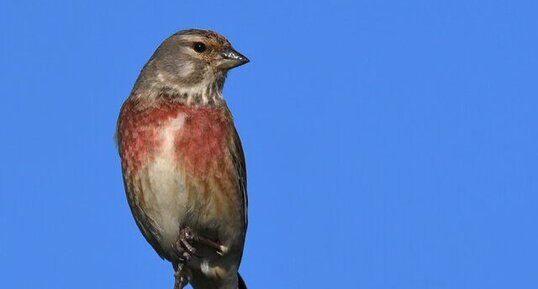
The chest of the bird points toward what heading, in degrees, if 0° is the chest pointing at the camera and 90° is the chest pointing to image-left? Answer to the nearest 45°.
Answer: approximately 0°
